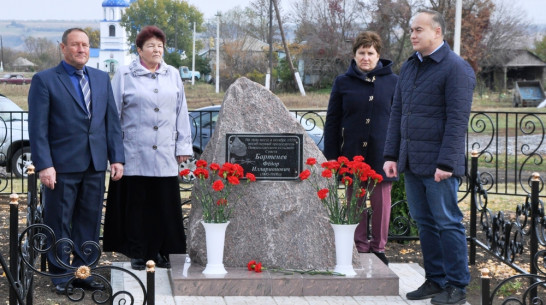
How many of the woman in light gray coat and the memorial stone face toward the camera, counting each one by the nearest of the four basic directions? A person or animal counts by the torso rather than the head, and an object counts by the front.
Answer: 2

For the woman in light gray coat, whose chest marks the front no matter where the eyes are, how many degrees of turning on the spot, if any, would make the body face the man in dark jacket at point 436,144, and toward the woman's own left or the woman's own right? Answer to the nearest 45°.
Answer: approximately 45° to the woman's own left

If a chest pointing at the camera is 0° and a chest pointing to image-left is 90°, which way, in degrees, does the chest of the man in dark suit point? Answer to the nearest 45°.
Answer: approximately 315°

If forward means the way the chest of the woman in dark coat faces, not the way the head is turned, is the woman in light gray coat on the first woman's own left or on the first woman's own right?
on the first woman's own right

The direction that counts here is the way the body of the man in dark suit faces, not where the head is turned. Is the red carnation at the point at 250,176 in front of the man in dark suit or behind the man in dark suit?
in front

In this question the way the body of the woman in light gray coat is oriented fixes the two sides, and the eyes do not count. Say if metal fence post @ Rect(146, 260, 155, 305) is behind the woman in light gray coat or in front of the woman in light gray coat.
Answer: in front

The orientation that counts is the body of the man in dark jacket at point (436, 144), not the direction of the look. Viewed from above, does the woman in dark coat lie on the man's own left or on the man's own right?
on the man's own right
